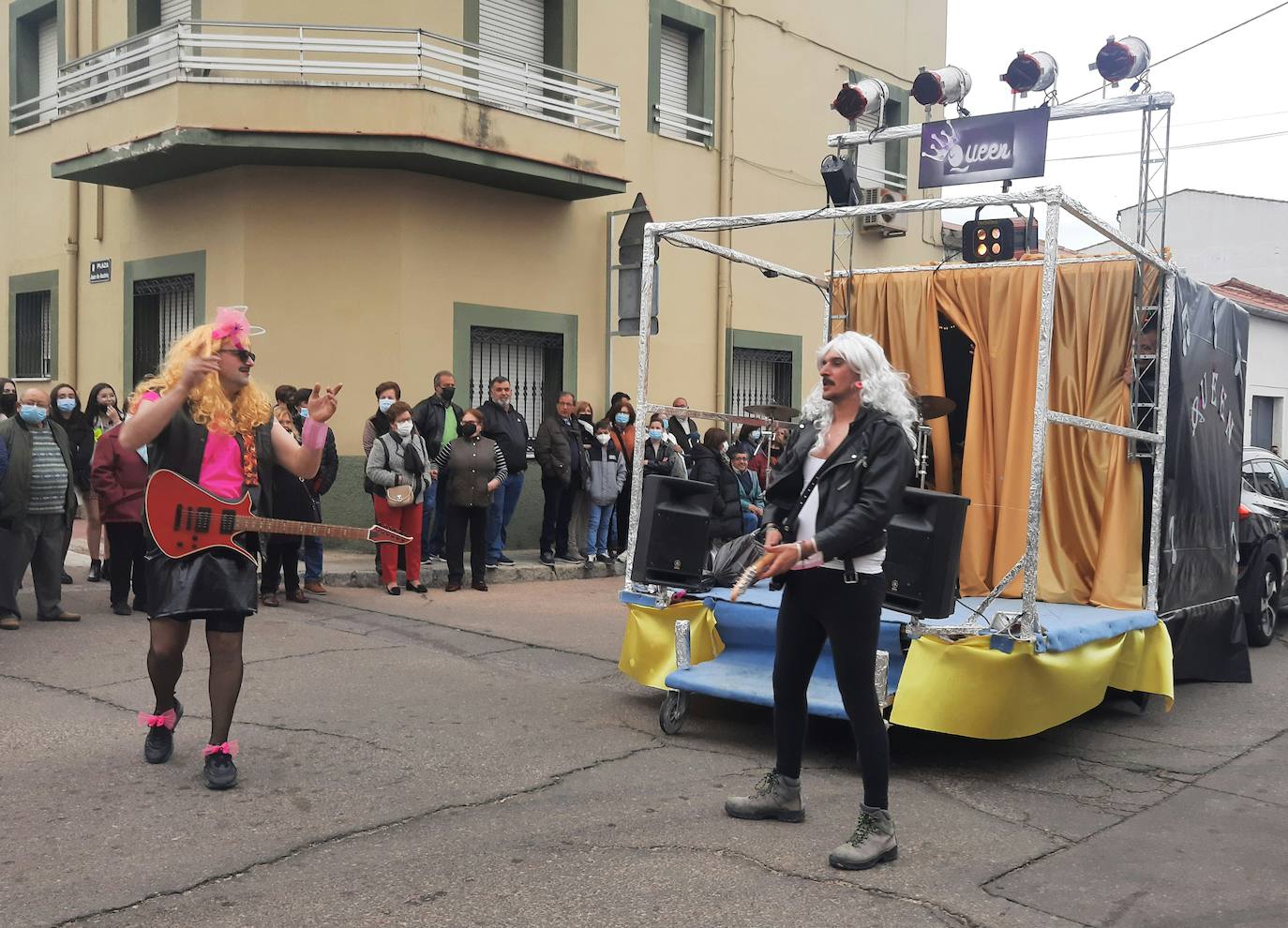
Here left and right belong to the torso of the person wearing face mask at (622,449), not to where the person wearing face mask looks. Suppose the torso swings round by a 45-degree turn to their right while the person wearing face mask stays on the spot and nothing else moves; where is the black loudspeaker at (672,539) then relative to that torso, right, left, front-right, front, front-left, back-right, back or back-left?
front-left

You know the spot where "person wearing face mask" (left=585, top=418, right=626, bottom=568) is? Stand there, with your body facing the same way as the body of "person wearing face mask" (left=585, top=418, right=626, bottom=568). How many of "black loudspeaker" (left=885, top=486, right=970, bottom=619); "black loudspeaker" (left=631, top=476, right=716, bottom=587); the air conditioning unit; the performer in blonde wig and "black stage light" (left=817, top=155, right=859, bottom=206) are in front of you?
4

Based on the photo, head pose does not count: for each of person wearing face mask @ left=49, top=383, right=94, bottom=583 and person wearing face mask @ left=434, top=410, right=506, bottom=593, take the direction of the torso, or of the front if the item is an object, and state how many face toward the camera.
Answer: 2

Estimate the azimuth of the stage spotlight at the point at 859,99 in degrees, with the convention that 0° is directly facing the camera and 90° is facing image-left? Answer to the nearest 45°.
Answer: approximately 45°

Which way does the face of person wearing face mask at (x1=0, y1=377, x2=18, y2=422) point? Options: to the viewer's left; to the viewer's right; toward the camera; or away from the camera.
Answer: toward the camera

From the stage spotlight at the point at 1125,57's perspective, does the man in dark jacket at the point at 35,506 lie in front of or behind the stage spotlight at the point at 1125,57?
in front

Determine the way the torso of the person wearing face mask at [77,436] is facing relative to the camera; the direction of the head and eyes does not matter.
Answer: toward the camera

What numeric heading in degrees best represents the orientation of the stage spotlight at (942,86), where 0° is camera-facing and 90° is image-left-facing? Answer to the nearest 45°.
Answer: approximately 45°

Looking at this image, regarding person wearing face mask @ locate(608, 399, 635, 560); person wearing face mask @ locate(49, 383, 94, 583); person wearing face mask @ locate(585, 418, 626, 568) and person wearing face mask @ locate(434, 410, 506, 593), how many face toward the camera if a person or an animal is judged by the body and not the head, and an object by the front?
4

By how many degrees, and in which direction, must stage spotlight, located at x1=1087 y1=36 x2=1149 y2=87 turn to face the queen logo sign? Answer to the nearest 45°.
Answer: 0° — it already faces it

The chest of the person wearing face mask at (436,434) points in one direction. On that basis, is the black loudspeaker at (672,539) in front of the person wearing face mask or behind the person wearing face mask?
in front

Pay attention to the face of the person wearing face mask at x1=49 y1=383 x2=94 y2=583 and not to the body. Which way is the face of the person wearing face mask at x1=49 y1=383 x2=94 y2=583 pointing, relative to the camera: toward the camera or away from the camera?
toward the camera

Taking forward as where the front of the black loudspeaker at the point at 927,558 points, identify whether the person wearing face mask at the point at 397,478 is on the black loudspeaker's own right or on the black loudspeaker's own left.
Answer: on the black loudspeaker's own right

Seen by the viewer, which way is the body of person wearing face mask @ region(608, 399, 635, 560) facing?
toward the camera

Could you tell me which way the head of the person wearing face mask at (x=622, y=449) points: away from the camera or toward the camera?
toward the camera

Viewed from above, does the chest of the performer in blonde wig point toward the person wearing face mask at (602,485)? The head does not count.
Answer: no

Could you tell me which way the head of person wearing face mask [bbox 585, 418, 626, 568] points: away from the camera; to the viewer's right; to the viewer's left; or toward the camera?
toward the camera
